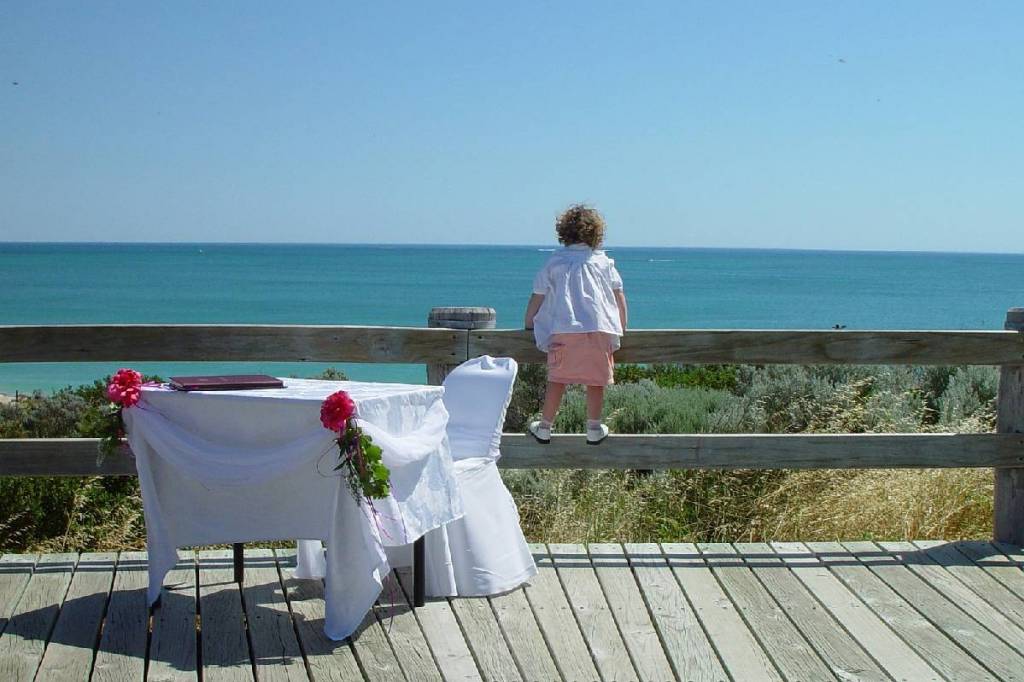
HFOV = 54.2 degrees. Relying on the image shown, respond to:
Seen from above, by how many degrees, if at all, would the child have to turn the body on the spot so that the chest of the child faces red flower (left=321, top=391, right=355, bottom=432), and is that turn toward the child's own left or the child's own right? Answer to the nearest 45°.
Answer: approximately 135° to the child's own left

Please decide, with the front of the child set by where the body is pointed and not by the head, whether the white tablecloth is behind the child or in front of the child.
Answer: behind

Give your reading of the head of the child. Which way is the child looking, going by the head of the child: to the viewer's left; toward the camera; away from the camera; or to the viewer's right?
away from the camera

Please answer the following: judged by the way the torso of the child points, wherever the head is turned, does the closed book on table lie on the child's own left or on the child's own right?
on the child's own left

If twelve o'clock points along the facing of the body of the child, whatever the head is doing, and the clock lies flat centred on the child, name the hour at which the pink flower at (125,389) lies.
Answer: The pink flower is roughly at 8 o'clock from the child.

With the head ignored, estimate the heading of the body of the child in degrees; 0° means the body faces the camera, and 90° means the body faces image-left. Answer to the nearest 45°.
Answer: approximately 180°
